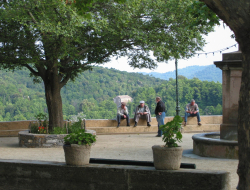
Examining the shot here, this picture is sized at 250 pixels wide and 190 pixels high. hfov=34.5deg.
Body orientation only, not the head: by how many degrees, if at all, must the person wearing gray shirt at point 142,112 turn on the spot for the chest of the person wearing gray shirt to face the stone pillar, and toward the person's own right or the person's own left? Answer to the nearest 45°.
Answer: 0° — they already face it

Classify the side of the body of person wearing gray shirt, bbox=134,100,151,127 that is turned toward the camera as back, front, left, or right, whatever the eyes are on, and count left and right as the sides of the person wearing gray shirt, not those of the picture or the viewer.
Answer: front

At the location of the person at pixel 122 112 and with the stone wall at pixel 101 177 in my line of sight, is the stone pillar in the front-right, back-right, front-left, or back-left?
front-left

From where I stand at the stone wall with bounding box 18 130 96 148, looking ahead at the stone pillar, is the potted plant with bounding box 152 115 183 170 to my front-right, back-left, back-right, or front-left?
front-right

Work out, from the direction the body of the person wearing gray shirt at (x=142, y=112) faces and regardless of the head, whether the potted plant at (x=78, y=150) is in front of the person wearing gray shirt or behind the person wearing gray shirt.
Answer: in front

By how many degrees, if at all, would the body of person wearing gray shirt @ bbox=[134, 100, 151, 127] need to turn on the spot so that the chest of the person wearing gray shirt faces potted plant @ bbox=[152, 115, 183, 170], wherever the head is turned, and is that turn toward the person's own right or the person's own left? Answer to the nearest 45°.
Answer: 0° — they already face it

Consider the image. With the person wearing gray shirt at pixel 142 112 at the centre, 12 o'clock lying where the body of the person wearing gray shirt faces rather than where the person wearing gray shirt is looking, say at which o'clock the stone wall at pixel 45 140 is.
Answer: The stone wall is roughly at 1 o'clock from the person wearing gray shirt.

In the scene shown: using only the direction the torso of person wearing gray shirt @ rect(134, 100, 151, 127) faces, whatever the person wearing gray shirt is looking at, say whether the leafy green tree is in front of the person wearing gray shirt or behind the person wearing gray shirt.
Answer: in front

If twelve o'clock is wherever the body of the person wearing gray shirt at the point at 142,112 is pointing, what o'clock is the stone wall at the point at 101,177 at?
The stone wall is roughly at 12 o'clock from the person wearing gray shirt.

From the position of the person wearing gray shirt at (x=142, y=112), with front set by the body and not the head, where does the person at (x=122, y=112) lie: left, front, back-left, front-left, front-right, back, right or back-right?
right

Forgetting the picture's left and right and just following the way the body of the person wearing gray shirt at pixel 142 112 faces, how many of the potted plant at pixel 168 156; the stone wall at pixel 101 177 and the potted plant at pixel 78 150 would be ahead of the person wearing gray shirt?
3

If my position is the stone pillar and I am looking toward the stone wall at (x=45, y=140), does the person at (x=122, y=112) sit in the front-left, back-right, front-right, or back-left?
front-right

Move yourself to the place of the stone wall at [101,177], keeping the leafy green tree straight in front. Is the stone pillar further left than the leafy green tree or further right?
right
